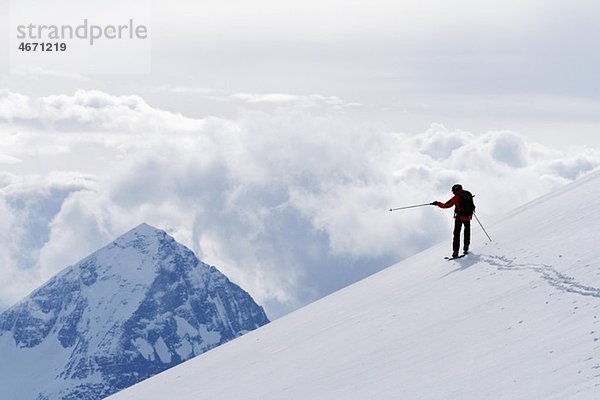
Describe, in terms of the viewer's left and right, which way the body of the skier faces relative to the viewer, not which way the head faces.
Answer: facing away from the viewer and to the left of the viewer
